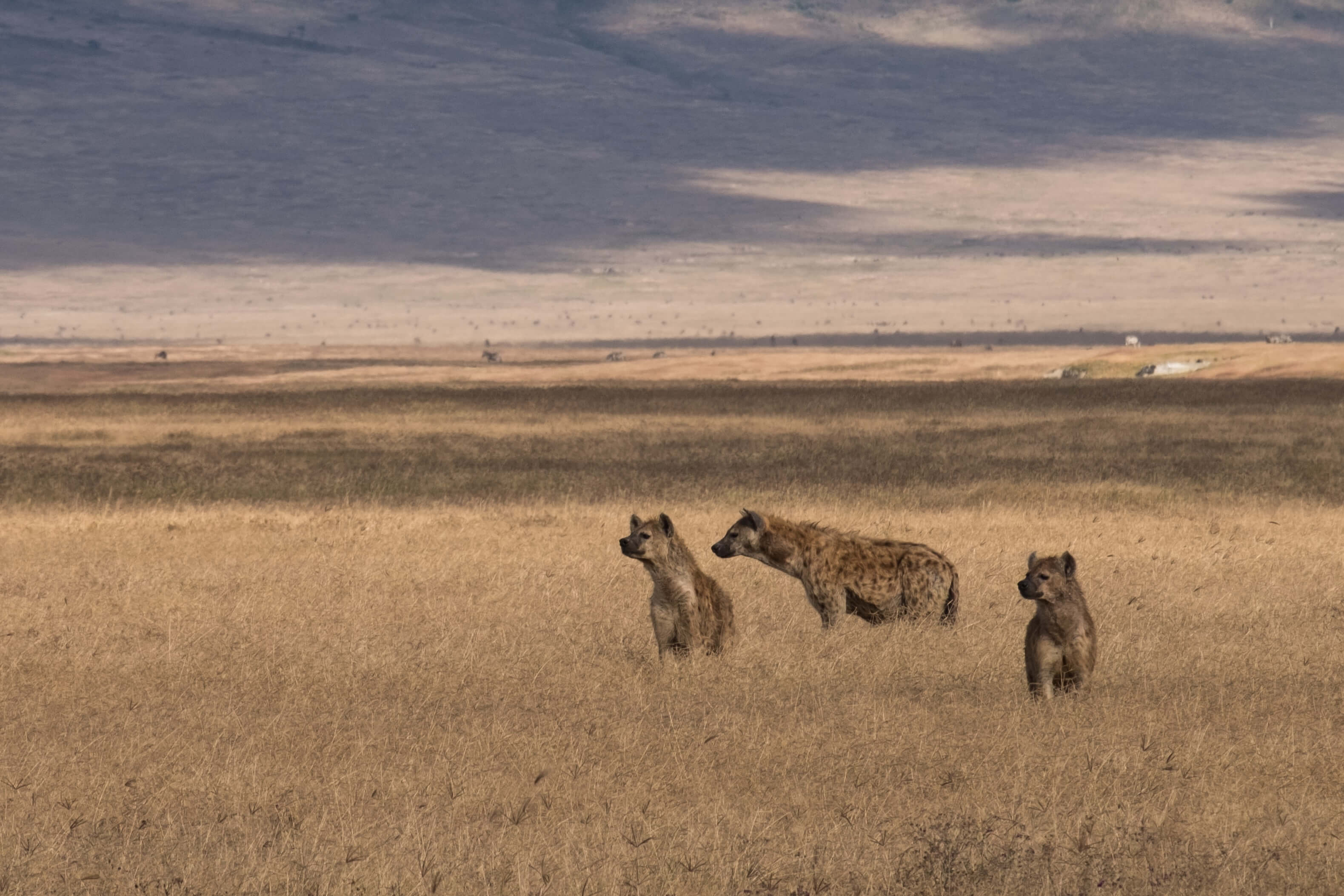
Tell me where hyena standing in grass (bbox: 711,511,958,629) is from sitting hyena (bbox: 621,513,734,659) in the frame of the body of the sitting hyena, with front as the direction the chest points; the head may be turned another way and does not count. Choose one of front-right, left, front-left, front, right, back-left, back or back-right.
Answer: back

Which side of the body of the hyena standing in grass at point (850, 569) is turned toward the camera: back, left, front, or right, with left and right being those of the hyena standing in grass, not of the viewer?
left

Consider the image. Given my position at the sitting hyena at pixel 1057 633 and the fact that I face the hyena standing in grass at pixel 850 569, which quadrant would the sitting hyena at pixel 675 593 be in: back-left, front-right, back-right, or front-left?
front-left

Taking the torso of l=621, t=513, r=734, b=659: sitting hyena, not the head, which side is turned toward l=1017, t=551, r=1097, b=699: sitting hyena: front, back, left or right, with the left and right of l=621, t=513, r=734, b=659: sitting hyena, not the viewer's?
left

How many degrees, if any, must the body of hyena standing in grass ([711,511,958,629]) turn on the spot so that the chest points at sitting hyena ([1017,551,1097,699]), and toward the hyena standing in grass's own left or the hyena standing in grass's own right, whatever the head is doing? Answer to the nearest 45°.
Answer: approximately 135° to the hyena standing in grass's own left

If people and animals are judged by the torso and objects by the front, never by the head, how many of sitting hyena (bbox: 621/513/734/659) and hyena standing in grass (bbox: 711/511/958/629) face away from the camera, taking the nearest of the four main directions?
0

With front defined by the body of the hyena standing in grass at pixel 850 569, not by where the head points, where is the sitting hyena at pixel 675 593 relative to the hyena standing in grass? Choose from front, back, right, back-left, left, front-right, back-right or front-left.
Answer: front-left

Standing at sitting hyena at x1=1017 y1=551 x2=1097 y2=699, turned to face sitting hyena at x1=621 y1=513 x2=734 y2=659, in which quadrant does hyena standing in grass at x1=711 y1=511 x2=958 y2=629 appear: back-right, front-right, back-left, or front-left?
front-right

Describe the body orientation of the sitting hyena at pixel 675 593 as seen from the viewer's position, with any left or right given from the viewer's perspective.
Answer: facing the viewer and to the left of the viewer
